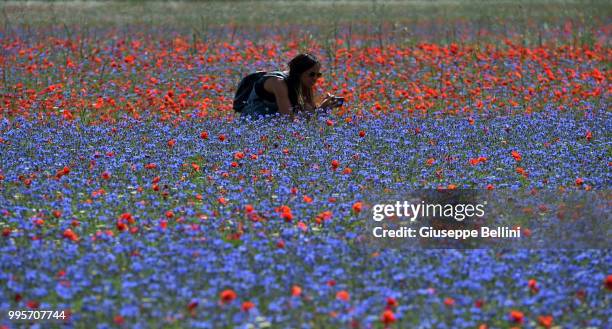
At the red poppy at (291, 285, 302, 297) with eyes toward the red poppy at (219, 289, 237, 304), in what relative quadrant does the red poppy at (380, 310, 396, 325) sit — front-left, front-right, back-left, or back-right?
back-left

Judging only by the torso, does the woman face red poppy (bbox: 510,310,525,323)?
no

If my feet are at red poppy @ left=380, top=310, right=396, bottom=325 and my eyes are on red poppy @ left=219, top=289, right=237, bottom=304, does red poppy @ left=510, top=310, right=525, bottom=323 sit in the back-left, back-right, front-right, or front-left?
back-right

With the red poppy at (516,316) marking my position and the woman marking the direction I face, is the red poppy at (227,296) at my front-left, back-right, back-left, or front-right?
front-left

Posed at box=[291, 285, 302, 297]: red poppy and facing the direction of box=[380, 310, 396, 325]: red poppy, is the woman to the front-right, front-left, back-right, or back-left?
back-left

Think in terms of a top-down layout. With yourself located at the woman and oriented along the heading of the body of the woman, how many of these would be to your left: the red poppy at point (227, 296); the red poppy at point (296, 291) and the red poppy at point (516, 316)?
0

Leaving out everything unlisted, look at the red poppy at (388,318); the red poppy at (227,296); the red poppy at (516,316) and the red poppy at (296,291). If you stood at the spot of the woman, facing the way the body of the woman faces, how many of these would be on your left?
0

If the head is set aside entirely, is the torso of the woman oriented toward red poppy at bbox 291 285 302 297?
no

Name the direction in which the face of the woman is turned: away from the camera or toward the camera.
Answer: toward the camera

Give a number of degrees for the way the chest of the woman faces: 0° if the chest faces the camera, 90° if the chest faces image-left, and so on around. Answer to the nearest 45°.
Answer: approximately 270°

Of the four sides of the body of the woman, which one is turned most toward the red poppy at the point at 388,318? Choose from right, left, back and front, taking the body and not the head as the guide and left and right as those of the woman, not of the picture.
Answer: right

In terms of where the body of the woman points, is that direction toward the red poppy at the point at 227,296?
no
